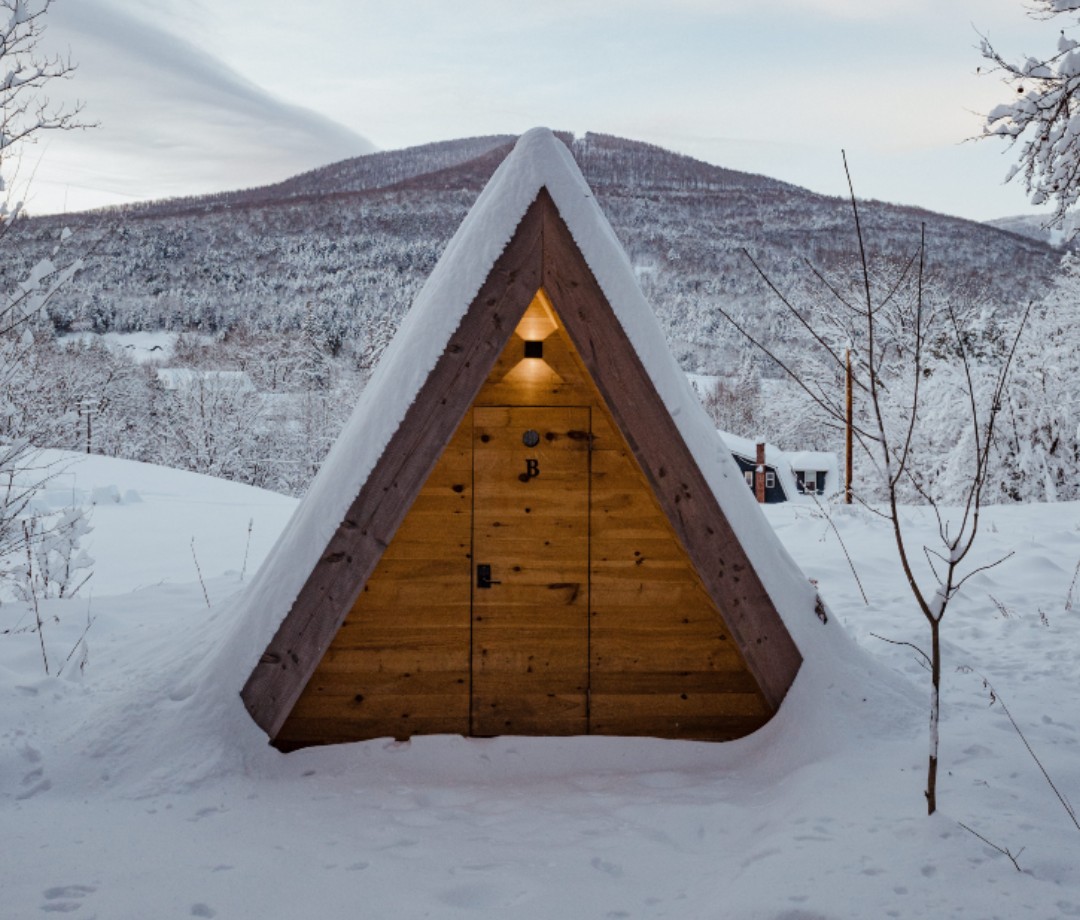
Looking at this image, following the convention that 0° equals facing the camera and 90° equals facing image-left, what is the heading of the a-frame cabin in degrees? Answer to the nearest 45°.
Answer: approximately 0°
